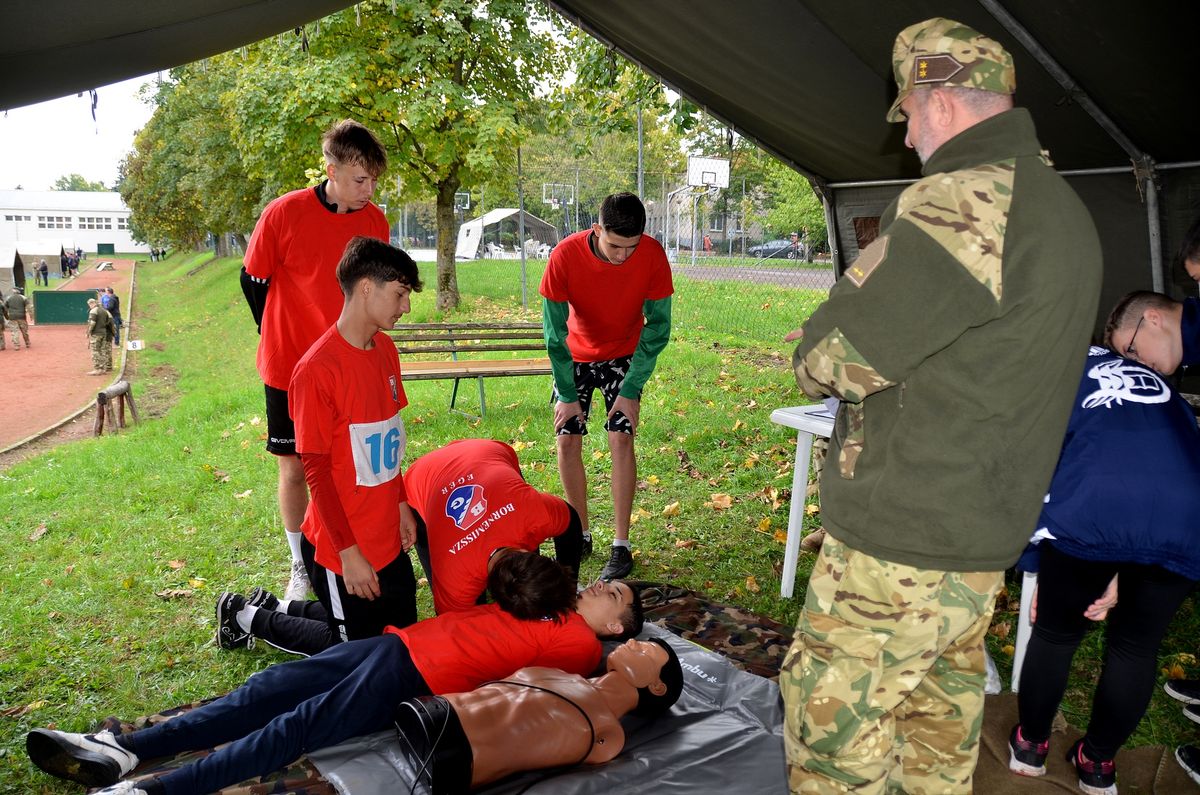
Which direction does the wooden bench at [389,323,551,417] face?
toward the camera

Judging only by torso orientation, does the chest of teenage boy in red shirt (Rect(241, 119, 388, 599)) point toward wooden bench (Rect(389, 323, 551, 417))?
no

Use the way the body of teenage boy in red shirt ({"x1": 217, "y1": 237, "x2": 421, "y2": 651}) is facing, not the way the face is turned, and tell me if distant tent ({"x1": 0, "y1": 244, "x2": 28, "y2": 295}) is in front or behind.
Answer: behind

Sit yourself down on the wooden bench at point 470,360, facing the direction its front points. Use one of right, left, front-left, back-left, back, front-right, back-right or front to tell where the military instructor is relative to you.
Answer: front

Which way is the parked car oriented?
to the viewer's left

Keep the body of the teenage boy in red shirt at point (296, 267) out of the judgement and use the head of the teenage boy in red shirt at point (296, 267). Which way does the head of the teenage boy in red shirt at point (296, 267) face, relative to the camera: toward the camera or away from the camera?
toward the camera

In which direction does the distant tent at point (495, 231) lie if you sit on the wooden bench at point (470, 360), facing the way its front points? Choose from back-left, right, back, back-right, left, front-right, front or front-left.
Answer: back

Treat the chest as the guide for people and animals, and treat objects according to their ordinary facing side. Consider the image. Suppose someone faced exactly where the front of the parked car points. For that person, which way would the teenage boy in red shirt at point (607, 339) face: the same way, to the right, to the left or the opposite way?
to the left

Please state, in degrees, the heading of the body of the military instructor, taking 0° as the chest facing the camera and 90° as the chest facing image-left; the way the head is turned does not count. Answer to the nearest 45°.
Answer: approximately 135°

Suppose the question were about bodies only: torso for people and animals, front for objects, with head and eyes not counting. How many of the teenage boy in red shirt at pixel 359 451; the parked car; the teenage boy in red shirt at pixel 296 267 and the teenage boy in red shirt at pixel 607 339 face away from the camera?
0

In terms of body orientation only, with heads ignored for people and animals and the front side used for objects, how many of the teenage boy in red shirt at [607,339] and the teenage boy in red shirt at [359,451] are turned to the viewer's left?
0

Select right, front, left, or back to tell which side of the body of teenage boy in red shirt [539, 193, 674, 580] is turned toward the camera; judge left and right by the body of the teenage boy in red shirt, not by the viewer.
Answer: front

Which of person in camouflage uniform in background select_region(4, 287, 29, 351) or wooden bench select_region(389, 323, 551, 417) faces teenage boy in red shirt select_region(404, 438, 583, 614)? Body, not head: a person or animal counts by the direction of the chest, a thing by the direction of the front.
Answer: the wooden bench

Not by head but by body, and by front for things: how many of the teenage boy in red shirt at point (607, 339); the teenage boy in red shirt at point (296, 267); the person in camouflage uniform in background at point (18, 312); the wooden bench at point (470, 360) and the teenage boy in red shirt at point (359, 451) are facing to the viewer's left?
0

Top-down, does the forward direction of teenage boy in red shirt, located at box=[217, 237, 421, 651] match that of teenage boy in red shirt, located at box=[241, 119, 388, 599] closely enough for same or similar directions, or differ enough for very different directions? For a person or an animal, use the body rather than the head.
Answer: same or similar directions

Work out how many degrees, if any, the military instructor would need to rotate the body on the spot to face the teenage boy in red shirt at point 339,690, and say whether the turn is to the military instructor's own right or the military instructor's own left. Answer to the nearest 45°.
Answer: approximately 45° to the military instructor's own left
